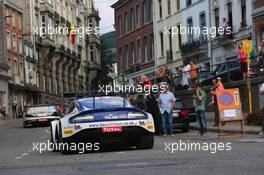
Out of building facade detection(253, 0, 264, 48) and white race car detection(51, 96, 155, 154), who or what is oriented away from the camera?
the white race car

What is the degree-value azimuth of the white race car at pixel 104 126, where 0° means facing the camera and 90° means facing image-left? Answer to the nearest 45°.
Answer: approximately 180°

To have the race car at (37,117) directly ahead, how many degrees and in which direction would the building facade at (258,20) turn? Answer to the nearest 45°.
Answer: approximately 45° to its right

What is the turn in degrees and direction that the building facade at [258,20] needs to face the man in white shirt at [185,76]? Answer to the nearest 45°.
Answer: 0° — it already faces them

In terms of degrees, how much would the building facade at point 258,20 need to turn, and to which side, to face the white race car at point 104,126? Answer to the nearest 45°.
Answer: approximately 45° to its left

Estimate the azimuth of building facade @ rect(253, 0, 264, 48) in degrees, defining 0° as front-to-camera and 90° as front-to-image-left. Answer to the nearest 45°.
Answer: approximately 45°
